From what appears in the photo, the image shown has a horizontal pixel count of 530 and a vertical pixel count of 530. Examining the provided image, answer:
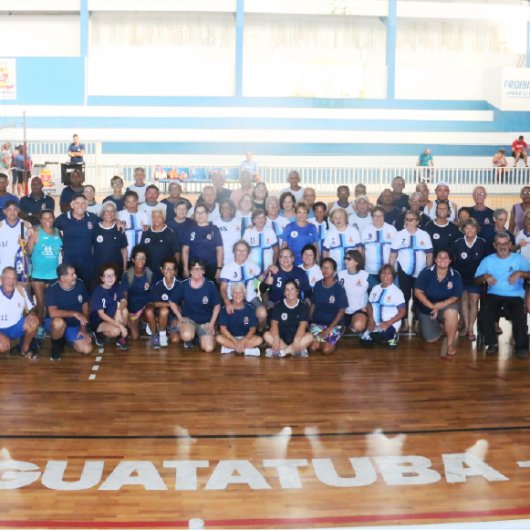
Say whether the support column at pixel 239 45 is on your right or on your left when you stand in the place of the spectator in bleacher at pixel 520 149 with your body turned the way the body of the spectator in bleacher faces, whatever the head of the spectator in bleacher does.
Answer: on your right

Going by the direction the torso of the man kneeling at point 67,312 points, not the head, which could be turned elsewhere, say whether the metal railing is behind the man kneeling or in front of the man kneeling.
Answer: behind

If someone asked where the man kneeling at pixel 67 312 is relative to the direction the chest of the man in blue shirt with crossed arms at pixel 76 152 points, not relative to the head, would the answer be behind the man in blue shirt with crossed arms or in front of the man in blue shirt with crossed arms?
in front

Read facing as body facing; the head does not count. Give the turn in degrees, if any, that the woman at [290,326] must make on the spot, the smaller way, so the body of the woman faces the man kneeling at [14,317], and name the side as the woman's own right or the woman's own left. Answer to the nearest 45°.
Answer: approximately 90° to the woman's own right

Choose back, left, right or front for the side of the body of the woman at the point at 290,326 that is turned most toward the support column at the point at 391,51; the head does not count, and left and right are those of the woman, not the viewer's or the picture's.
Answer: back

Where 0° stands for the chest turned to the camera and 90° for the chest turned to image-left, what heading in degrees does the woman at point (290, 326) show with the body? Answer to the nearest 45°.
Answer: approximately 0°
